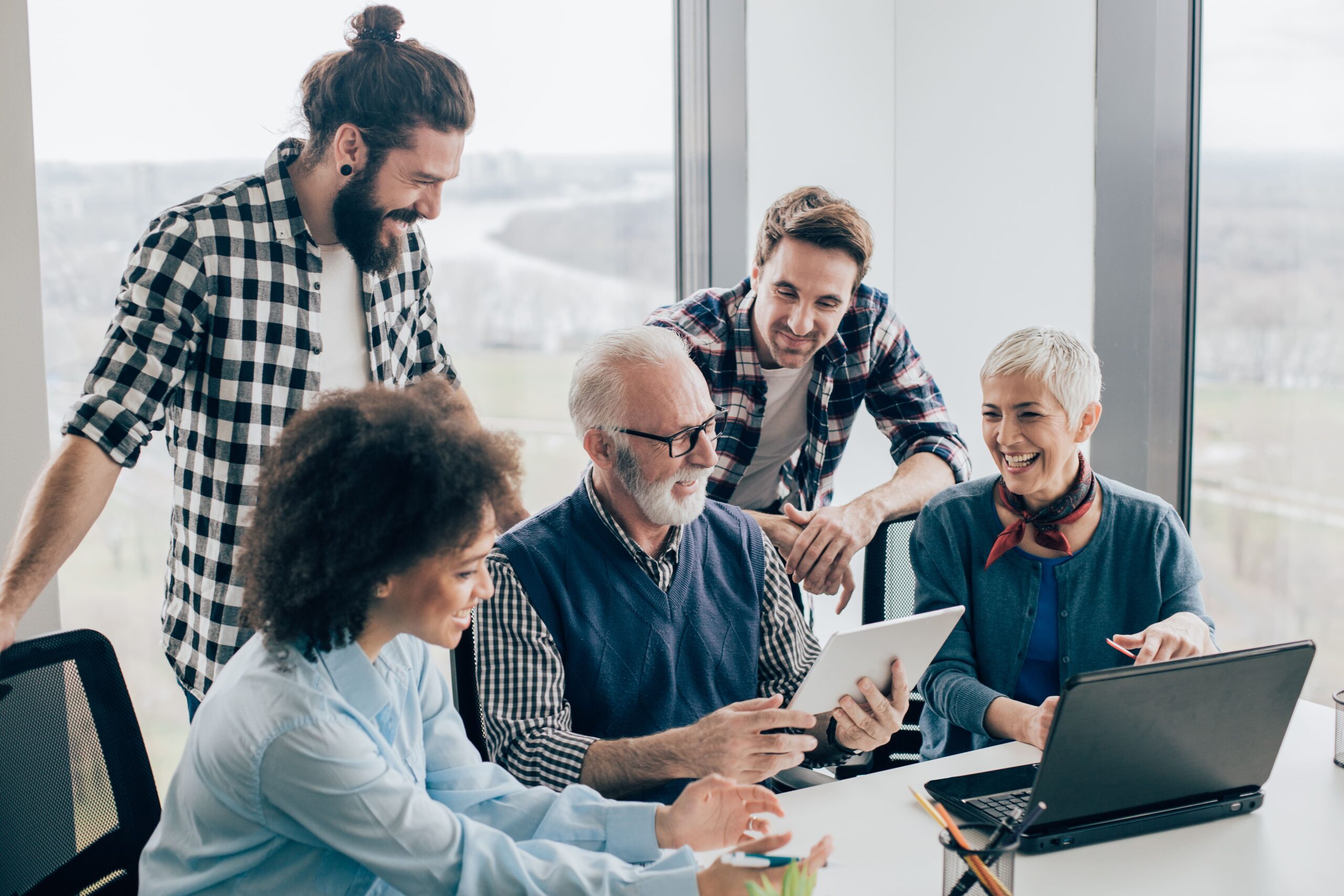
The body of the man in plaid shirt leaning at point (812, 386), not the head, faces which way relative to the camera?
toward the camera

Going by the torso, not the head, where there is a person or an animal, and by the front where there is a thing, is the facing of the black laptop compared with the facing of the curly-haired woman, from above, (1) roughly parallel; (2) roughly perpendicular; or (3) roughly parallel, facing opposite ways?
roughly perpendicular

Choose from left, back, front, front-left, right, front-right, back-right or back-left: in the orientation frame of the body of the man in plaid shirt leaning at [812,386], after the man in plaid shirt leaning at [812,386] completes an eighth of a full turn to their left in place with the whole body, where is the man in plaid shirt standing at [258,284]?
right

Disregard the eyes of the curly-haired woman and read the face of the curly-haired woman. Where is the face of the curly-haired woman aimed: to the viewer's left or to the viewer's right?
to the viewer's right

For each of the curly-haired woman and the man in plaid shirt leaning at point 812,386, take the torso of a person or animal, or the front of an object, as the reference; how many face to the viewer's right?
1

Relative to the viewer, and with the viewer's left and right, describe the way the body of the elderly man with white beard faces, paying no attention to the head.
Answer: facing the viewer and to the right of the viewer

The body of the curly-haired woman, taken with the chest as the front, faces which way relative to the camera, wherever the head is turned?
to the viewer's right

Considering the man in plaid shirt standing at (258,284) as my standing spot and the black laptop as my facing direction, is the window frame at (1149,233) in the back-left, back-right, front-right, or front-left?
front-left

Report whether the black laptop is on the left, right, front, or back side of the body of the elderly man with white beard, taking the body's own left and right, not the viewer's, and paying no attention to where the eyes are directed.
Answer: front

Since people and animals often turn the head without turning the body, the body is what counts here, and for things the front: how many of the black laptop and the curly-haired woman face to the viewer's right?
1

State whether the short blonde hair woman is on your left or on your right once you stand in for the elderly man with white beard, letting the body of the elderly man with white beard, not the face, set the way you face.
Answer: on your left

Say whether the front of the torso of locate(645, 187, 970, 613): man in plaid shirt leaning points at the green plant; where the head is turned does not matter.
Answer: yes

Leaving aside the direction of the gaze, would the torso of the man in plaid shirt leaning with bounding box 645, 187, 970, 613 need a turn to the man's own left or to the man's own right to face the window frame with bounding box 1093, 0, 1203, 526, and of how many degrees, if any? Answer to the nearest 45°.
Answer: approximately 135° to the man's own left

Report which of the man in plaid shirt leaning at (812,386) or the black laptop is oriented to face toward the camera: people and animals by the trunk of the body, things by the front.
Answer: the man in plaid shirt leaning

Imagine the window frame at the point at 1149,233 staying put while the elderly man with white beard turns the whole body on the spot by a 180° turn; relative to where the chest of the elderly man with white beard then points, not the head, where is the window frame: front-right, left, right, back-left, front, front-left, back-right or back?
right
